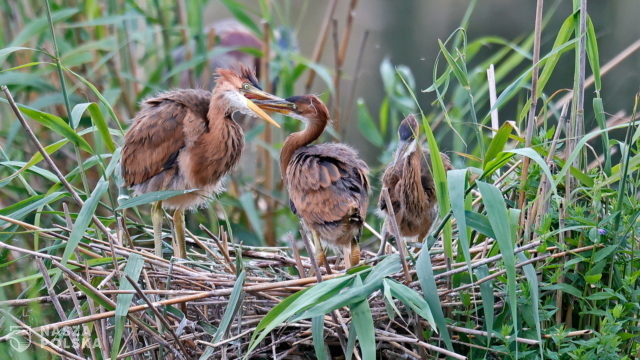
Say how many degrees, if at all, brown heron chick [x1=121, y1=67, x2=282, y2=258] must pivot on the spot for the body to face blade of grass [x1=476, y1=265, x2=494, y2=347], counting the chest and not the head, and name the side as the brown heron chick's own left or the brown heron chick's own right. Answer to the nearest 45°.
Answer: approximately 45° to the brown heron chick's own right

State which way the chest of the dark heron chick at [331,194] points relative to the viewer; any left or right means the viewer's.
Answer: facing away from the viewer and to the left of the viewer

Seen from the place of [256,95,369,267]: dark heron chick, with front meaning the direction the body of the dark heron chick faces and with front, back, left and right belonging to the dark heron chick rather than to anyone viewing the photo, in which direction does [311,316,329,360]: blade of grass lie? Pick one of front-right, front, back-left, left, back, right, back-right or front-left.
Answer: back-left

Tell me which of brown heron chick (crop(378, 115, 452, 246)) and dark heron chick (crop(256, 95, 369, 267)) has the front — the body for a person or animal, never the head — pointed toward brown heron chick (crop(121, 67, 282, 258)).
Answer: the dark heron chick

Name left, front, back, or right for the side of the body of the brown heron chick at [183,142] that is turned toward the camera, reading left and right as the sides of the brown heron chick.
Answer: right

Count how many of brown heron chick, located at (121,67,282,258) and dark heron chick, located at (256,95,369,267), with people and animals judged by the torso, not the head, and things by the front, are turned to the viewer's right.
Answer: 1
